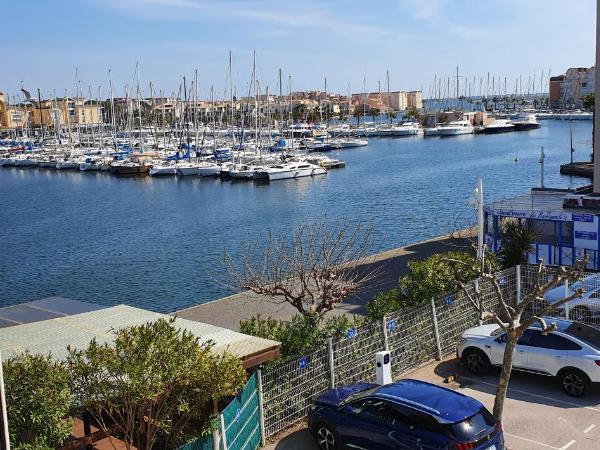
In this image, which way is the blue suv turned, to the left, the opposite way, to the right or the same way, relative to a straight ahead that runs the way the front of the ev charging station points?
the opposite way

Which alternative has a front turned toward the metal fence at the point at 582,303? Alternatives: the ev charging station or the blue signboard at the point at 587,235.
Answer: the blue signboard

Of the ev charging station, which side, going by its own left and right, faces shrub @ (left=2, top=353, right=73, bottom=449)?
right

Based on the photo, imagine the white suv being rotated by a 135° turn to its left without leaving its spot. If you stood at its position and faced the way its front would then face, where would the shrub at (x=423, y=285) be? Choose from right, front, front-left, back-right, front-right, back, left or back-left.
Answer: back-right

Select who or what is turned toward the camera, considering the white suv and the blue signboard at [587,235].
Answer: the blue signboard

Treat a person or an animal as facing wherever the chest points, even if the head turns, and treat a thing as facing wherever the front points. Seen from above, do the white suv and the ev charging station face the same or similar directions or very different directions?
very different directions

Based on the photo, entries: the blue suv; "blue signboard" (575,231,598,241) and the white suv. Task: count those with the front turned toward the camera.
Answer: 1

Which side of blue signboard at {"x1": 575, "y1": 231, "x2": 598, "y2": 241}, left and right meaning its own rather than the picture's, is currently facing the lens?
front

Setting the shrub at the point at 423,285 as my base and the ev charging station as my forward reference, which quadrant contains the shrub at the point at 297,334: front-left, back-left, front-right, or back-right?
front-right

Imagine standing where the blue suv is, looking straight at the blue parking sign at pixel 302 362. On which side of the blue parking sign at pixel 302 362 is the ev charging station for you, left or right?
right

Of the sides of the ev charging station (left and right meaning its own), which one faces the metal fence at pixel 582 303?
left

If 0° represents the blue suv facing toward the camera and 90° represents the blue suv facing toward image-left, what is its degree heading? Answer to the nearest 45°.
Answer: approximately 135°

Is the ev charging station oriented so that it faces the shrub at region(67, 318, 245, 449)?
no

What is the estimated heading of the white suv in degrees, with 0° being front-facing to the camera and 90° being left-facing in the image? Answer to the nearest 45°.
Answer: approximately 135°

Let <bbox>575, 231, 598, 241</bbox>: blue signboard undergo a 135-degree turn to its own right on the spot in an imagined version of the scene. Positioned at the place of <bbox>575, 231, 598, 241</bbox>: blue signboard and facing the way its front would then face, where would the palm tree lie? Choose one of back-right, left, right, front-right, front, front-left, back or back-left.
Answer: left

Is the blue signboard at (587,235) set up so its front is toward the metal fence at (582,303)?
yes
